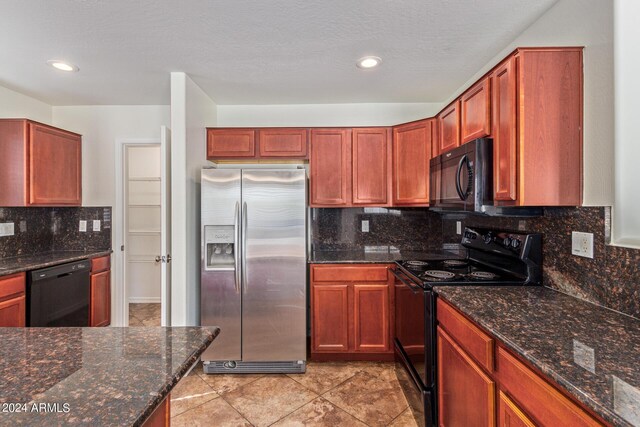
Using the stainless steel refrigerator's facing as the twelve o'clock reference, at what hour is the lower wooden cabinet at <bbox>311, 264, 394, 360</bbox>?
The lower wooden cabinet is roughly at 9 o'clock from the stainless steel refrigerator.

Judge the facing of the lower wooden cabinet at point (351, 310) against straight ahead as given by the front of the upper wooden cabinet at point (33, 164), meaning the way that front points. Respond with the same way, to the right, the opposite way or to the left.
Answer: to the right

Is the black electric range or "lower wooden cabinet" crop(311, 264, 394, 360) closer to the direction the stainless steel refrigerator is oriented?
the black electric range

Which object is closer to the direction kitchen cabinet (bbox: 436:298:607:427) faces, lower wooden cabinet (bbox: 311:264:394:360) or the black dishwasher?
the black dishwasher

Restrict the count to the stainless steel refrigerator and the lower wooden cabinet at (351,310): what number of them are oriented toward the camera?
2

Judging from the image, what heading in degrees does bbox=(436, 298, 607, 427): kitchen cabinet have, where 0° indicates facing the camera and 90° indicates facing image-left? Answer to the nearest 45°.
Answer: approximately 45°

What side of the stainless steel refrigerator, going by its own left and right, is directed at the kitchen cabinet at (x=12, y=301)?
right

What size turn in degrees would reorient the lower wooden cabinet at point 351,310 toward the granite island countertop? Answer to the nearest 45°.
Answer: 0° — it already faces it

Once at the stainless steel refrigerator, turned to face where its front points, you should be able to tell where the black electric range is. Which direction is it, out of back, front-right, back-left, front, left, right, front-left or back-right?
front-left
